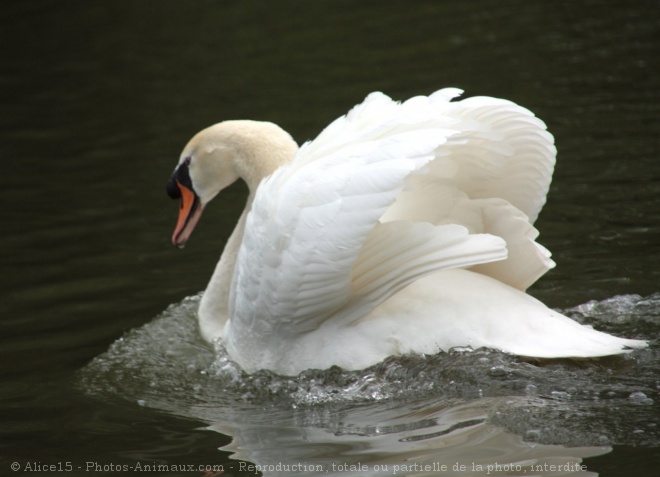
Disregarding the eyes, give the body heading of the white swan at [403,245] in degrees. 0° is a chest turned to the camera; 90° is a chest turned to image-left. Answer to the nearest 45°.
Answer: approximately 90°
